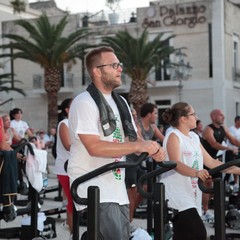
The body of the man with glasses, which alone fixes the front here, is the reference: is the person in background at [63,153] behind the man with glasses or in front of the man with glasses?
behind

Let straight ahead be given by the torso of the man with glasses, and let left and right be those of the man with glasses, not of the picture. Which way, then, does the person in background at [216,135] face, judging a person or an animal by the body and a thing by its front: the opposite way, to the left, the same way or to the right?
the same way

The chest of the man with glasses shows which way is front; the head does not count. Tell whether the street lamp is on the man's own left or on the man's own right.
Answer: on the man's own left

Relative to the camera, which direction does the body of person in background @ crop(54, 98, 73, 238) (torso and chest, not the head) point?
to the viewer's right

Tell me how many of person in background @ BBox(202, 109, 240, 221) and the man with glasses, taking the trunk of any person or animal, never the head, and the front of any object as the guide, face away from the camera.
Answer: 0

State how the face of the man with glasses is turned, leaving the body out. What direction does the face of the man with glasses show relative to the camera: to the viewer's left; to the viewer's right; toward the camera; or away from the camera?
to the viewer's right

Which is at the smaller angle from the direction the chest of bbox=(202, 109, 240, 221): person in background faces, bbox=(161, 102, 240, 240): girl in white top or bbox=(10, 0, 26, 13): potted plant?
the girl in white top

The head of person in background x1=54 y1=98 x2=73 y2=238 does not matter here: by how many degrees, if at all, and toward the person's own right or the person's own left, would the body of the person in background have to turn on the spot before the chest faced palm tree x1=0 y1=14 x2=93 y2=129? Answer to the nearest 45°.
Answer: approximately 90° to the person's own left
